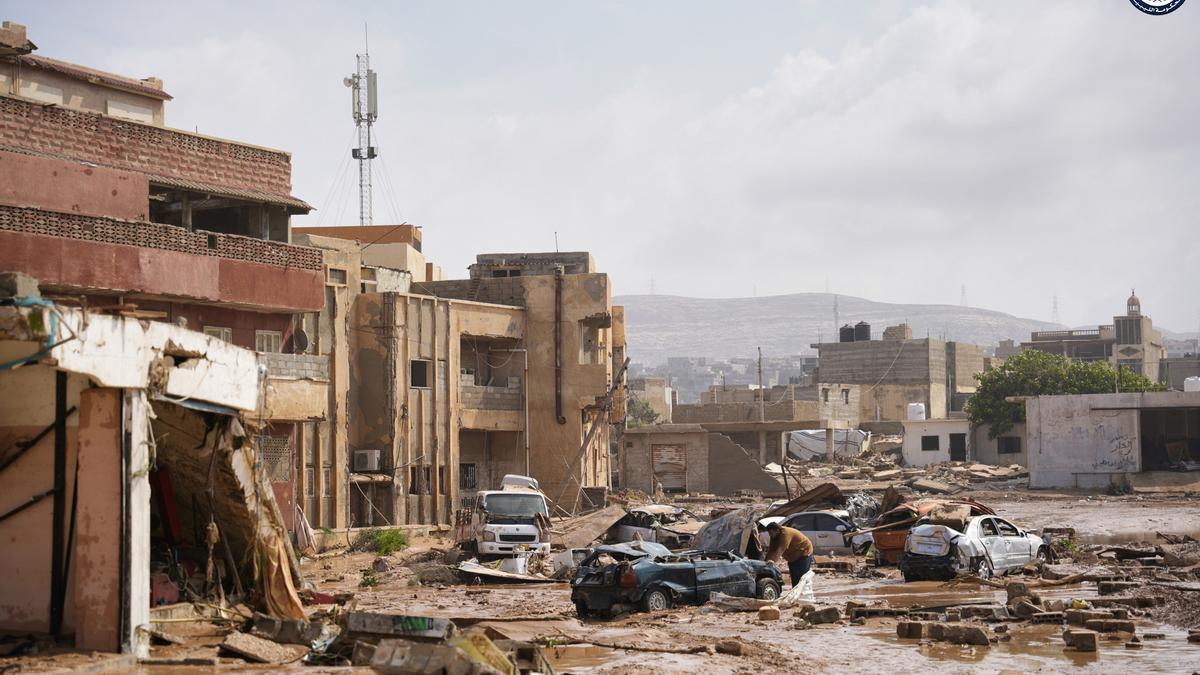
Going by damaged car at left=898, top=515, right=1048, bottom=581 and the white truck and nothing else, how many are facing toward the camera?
1

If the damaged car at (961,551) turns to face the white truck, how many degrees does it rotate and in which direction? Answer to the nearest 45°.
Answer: approximately 135° to its left

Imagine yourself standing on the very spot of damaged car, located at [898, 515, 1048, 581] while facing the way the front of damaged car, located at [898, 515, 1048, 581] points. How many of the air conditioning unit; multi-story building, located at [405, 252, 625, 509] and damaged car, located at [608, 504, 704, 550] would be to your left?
3

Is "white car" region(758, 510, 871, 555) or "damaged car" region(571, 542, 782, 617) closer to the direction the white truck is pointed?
the damaged car

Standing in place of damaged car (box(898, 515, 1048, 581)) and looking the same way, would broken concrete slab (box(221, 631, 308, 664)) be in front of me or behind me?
behind

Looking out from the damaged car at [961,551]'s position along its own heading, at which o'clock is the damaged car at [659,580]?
the damaged car at [659,580] is roughly at 6 o'clock from the damaged car at [961,551].

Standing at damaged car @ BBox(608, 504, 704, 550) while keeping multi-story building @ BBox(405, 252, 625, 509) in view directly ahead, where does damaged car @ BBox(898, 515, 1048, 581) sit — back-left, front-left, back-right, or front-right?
back-right

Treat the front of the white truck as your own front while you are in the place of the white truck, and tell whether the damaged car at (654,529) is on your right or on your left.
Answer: on your left

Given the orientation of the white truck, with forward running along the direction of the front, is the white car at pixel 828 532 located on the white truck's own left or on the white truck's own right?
on the white truck's own left

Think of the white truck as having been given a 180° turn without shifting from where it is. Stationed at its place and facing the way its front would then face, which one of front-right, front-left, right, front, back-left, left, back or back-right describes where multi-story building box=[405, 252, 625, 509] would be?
front

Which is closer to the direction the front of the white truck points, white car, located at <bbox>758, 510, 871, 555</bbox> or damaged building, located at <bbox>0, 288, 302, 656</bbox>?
the damaged building

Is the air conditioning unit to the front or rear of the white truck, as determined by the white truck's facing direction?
to the rear

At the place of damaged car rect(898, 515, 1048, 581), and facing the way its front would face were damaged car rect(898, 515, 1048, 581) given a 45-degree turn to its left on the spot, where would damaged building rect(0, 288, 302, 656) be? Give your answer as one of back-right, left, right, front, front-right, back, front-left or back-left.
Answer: back-left

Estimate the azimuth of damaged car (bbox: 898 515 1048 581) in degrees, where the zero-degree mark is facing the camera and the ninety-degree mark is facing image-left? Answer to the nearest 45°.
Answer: approximately 225°

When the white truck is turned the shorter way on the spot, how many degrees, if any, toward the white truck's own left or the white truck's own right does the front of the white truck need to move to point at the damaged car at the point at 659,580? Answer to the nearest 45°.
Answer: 0° — it already faces it

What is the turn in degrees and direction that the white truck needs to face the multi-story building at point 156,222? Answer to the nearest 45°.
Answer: approximately 90° to its right
